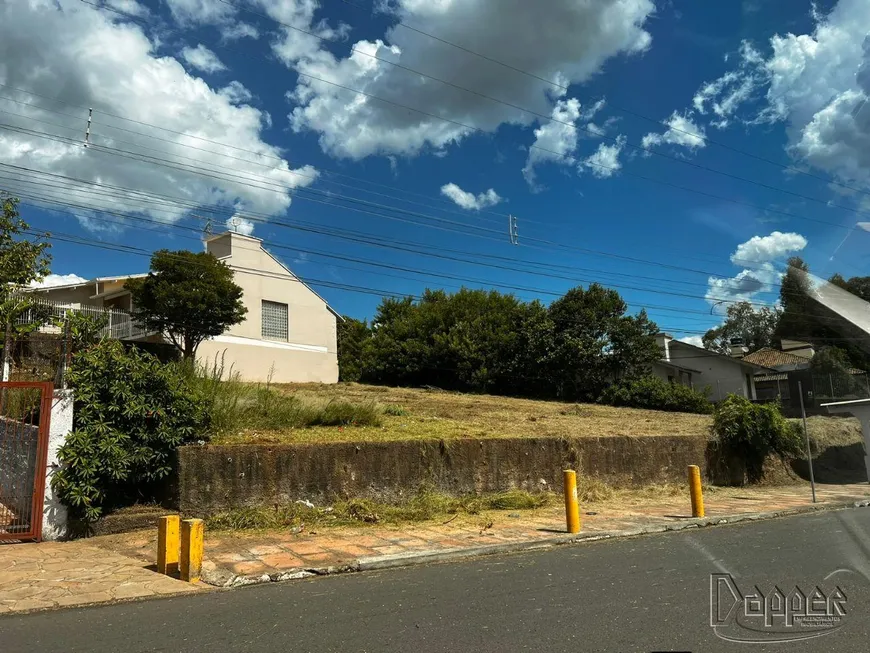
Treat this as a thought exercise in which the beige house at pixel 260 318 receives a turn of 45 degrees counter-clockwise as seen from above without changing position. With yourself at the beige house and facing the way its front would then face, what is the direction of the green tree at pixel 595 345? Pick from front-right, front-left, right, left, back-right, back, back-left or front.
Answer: left

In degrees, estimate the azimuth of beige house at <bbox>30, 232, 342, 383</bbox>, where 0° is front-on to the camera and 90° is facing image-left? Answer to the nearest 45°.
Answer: approximately 45°

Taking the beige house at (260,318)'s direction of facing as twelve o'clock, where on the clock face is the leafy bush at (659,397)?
The leafy bush is roughly at 8 o'clock from the beige house.

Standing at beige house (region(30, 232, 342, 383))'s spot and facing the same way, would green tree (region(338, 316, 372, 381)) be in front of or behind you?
behind

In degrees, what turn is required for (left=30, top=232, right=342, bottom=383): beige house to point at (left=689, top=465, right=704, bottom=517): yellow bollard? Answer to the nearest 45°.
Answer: approximately 45° to its left

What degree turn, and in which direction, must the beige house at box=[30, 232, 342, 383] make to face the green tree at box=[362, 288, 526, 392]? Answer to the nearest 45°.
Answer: approximately 135° to its left

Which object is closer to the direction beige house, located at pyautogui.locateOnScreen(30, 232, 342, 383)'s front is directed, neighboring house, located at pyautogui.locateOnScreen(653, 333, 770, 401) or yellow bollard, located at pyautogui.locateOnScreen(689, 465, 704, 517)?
the yellow bollard
